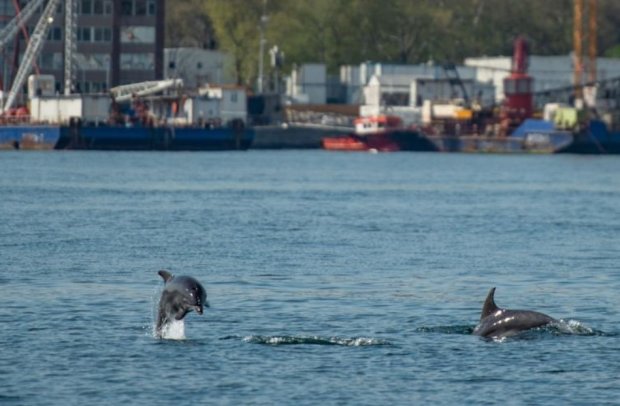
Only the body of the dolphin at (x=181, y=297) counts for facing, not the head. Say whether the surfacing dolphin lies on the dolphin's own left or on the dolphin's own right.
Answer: on the dolphin's own left

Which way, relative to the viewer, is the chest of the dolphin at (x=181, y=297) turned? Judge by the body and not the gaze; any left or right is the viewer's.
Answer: facing the viewer and to the right of the viewer
